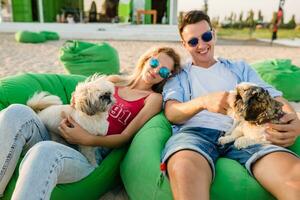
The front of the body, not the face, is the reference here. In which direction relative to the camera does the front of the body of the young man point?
toward the camera

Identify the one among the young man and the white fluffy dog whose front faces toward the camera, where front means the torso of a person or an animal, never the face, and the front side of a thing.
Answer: the young man

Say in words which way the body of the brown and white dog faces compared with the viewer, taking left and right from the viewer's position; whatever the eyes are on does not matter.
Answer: facing the viewer and to the left of the viewer

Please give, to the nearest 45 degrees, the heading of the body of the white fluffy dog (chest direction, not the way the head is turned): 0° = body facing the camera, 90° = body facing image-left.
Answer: approximately 270°

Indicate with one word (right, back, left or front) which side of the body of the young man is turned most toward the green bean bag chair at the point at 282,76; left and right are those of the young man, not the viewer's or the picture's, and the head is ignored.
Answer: back

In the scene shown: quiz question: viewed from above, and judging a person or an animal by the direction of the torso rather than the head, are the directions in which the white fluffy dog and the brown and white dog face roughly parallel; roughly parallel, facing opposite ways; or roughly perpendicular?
roughly parallel, facing opposite ways

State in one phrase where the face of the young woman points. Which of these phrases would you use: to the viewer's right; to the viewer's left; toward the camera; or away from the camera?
toward the camera

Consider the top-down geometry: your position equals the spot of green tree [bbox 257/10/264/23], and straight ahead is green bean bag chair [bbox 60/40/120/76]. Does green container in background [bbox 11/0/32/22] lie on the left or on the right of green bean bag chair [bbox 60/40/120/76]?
right

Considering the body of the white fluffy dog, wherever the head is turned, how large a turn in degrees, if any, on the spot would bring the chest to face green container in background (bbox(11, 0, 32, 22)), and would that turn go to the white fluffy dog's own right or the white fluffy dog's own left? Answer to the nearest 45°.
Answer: approximately 90° to the white fluffy dog's own left

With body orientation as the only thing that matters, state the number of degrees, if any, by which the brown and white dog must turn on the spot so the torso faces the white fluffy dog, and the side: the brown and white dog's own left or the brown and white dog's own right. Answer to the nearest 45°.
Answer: approximately 45° to the brown and white dog's own right

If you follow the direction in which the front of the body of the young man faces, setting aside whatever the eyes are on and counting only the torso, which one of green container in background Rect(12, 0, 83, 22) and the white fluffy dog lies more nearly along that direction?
the white fluffy dog
